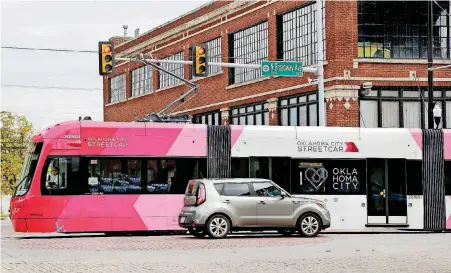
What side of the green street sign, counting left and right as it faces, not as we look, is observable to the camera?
front

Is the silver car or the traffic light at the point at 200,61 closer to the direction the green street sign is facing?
the silver car

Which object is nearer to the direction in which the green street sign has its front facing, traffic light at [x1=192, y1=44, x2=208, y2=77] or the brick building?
the traffic light

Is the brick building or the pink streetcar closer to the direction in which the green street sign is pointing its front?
the pink streetcar

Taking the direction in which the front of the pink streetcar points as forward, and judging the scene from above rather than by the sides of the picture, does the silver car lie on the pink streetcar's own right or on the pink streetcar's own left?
on the pink streetcar's own left

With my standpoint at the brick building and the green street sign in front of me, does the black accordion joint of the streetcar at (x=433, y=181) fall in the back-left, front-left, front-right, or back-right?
front-left

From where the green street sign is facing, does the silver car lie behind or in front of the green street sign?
in front

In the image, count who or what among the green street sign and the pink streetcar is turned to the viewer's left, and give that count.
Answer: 1

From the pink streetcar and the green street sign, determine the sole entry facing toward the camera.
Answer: the green street sign

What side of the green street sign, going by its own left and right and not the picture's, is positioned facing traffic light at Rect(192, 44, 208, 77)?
right

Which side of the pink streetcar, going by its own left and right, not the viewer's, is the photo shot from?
left

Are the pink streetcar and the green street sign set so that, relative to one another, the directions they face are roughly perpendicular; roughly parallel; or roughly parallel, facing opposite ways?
roughly perpendicular
